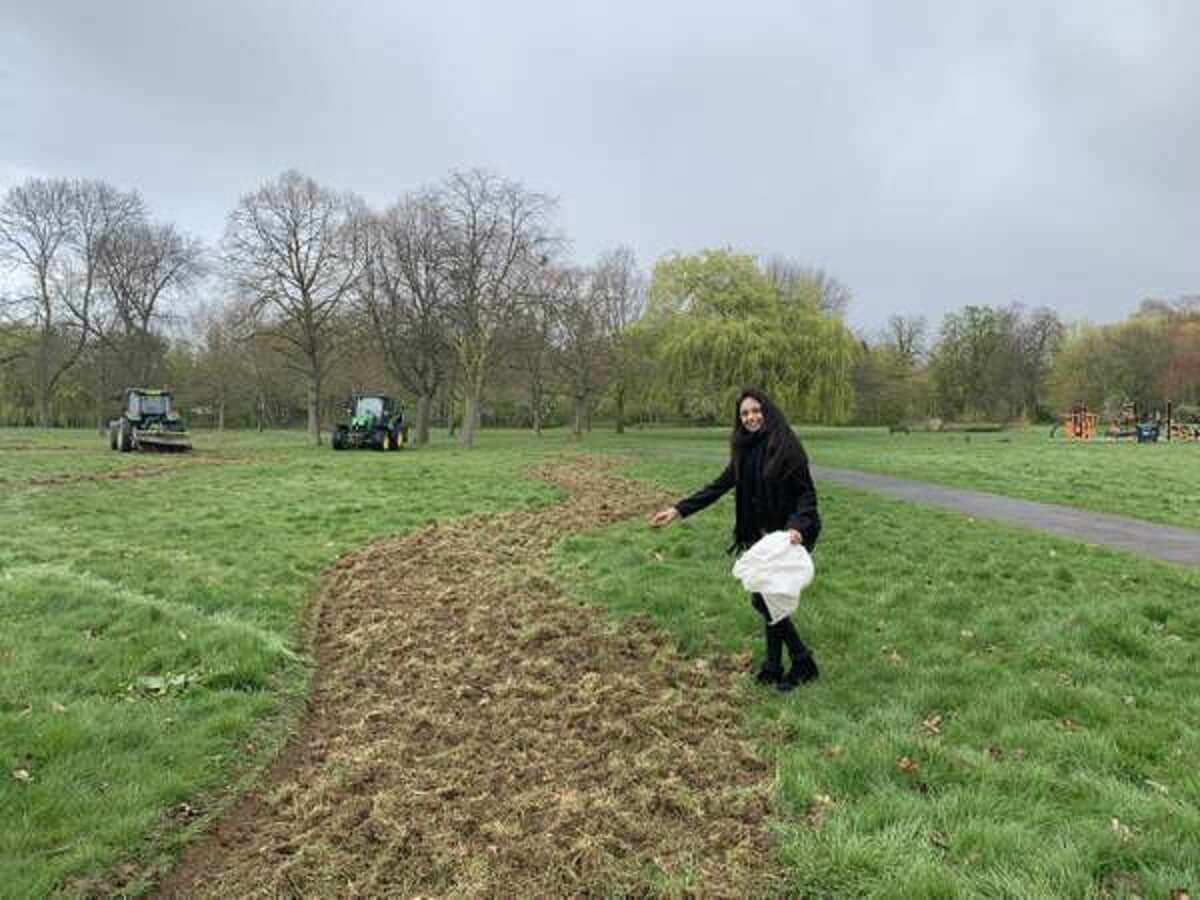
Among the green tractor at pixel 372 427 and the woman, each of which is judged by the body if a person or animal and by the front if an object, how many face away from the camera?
0

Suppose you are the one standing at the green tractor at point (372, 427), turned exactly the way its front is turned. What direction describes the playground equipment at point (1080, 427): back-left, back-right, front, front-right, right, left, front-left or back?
back-left

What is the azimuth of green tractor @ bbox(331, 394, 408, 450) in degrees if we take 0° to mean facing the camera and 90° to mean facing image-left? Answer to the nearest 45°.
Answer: approximately 45°

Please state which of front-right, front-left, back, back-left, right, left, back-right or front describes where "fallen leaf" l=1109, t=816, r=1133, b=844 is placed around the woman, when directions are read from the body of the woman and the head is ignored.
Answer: left

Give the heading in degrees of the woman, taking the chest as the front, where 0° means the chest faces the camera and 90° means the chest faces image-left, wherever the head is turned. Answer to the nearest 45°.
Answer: approximately 45°

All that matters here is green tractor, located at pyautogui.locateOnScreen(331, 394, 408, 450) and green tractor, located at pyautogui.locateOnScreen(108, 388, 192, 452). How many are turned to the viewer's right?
0

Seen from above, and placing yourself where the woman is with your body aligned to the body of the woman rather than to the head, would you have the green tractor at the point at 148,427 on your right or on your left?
on your right

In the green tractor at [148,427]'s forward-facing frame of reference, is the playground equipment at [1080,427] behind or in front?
behind

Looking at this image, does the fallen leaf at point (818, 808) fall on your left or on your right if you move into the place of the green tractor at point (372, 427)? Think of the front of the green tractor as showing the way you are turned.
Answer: on your left
